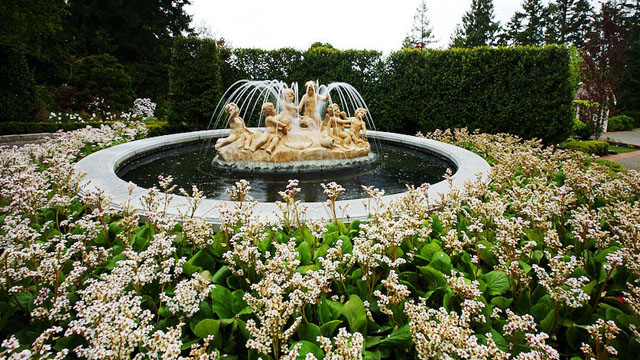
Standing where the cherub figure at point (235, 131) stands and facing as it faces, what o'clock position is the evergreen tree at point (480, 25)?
The evergreen tree is roughly at 6 o'clock from the cherub figure.

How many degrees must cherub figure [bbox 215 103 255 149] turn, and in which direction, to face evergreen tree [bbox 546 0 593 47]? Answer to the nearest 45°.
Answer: approximately 180°

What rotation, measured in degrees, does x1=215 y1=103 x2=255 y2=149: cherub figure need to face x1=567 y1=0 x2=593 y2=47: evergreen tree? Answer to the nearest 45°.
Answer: approximately 180°

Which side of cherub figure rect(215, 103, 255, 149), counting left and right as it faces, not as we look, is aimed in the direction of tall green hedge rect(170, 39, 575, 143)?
back

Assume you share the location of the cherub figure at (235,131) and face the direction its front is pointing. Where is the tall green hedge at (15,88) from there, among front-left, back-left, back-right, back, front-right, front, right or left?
right

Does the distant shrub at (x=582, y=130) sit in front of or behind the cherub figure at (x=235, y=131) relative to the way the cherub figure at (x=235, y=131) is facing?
behind

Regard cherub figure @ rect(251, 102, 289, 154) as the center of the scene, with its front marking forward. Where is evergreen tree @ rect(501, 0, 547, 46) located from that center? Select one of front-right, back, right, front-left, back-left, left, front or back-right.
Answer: left

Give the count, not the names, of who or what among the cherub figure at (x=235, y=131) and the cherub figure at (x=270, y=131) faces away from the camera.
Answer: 0

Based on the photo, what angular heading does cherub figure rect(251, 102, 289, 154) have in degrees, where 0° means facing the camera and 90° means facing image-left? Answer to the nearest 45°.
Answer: approximately 45°

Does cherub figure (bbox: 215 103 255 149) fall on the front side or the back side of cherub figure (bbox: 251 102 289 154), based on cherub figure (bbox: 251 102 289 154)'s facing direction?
on the back side

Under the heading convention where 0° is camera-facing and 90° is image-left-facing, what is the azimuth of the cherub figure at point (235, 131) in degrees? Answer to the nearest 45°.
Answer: approximately 45°

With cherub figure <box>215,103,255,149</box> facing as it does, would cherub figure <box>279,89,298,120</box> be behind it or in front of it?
behind

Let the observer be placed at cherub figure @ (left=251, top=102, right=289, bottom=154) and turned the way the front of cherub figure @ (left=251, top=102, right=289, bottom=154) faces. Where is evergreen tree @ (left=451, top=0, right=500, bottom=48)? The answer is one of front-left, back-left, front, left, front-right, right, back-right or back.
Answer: left

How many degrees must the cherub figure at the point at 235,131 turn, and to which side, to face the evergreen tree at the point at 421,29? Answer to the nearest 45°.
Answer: approximately 180°
